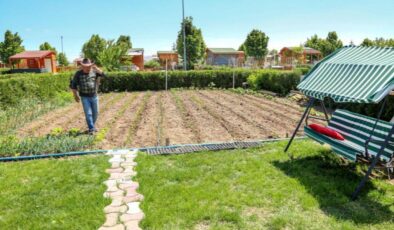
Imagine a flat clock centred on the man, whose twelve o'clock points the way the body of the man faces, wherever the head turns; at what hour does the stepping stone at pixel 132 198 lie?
The stepping stone is roughly at 12 o'clock from the man.

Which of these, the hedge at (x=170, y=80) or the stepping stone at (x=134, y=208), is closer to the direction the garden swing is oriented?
the stepping stone

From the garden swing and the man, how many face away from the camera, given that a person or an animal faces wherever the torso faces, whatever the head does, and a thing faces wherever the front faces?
0

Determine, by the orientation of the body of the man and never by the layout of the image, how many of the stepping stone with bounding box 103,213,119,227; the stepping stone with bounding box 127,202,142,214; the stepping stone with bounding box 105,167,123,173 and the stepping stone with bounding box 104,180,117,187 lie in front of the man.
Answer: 4

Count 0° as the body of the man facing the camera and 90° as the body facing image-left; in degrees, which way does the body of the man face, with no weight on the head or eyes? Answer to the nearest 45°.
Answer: approximately 0°

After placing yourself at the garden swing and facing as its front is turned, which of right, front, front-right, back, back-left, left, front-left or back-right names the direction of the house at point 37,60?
right

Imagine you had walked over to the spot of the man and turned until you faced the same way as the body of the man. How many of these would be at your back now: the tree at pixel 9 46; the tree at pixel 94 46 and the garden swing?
2

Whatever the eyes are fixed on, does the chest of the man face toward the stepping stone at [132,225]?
yes

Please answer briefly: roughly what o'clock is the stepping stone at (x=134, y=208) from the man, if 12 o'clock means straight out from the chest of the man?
The stepping stone is roughly at 12 o'clock from the man.

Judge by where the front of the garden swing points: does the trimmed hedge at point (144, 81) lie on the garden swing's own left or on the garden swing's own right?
on the garden swing's own right

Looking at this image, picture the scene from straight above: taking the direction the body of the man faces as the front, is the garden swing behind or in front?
in front

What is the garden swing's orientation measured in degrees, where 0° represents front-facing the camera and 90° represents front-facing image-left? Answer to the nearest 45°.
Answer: approximately 45°

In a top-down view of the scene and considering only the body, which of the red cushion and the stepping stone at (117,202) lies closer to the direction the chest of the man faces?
the stepping stone

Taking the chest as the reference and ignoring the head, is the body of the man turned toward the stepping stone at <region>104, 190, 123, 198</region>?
yes

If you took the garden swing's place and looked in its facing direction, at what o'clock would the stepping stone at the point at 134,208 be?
The stepping stone is roughly at 12 o'clock from the garden swing.

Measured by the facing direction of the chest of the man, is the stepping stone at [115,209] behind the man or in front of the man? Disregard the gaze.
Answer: in front

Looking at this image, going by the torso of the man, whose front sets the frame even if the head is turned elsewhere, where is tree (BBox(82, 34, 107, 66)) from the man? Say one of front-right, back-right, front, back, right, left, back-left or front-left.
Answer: back

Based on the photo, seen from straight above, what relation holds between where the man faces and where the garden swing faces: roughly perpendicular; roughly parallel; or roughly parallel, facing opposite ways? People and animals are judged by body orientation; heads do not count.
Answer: roughly perpendicular

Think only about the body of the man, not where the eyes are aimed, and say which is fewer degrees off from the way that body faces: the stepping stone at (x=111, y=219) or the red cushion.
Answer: the stepping stone
